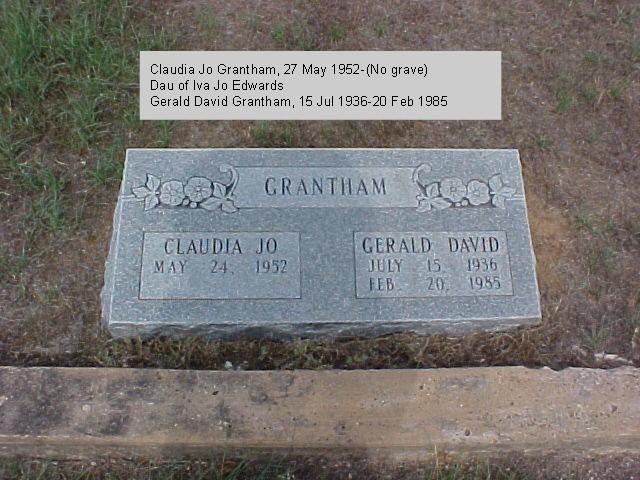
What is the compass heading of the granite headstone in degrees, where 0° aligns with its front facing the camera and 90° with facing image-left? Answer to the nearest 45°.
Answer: approximately 0°
